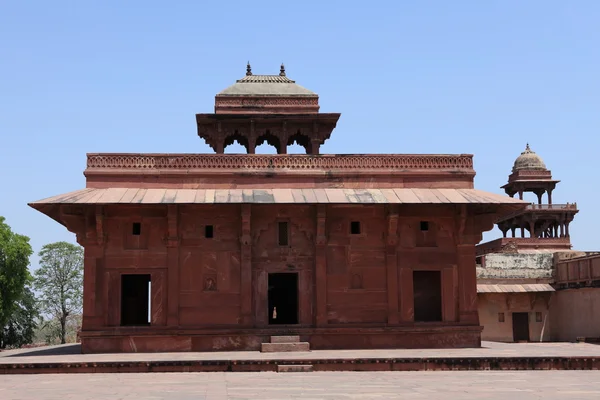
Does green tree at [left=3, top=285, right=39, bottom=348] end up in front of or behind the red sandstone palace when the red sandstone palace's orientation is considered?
behind

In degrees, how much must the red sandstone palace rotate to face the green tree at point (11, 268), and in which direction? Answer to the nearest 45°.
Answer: approximately 135° to its right

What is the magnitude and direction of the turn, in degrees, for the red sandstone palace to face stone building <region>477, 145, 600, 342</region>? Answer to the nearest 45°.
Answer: approximately 135° to its left

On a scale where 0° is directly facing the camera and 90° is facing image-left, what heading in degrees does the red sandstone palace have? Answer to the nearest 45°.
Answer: approximately 0°
